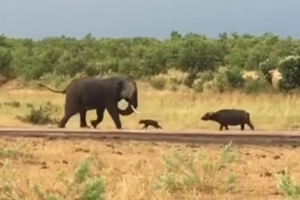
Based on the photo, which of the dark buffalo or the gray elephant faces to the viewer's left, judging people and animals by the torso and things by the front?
the dark buffalo

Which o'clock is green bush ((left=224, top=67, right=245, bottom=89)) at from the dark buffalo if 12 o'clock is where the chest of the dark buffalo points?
The green bush is roughly at 3 o'clock from the dark buffalo.

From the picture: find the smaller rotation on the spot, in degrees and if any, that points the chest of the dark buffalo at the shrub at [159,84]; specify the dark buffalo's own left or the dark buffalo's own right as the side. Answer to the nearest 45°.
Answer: approximately 90° to the dark buffalo's own right

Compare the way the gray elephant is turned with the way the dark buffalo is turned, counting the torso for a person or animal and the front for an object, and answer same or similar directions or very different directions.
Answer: very different directions

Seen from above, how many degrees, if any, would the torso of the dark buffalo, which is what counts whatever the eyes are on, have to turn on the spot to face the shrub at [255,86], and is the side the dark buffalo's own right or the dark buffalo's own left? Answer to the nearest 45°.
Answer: approximately 90° to the dark buffalo's own right

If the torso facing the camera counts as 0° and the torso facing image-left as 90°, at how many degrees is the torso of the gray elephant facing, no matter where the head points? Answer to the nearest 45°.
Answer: approximately 270°

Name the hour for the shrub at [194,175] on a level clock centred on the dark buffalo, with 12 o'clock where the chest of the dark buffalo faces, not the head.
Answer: The shrub is roughly at 9 o'clock from the dark buffalo.

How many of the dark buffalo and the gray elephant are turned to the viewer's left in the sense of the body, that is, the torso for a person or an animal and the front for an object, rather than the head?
1

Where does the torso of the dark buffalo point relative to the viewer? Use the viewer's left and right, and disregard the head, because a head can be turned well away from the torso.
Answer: facing to the left of the viewer
